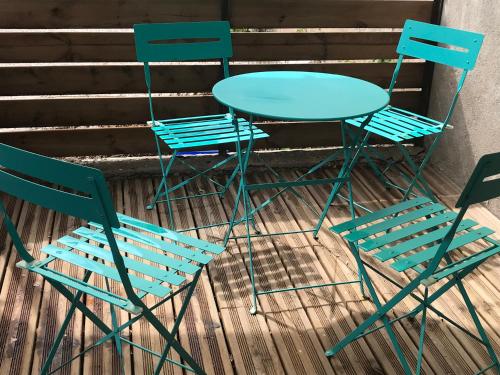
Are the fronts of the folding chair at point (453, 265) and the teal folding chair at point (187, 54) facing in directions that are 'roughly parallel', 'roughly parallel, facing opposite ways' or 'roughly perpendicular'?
roughly parallel, facing opposite ways

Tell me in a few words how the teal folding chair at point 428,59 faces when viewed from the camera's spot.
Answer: facing the viewer and to the left of the viewer

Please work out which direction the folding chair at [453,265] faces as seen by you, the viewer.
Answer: facing away from the viewer and to the left of the viewer

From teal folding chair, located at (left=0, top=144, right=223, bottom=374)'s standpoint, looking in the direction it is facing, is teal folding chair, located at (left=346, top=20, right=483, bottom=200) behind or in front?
in front

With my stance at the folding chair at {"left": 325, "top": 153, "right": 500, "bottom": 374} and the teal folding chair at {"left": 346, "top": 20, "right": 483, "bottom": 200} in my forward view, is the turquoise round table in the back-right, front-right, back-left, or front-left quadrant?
front-left

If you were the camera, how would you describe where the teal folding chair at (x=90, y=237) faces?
facing away from the viewer and to the right of the viewer

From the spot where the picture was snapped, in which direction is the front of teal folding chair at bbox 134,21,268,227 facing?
facing the viewer and to the right of the viewer

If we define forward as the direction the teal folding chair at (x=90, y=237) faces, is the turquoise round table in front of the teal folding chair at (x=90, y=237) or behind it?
in front

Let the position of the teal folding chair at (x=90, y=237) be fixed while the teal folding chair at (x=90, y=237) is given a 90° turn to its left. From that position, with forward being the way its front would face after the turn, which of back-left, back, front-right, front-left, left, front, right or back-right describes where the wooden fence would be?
front-right

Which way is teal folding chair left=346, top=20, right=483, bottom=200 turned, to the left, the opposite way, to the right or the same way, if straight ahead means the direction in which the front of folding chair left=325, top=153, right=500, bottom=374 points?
to the left

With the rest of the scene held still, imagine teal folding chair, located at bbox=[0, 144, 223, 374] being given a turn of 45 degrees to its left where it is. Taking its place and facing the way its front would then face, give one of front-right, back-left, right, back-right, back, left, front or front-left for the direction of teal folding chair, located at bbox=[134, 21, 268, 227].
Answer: front

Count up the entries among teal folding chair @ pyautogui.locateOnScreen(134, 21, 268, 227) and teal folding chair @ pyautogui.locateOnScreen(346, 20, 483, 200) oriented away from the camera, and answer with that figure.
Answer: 0
